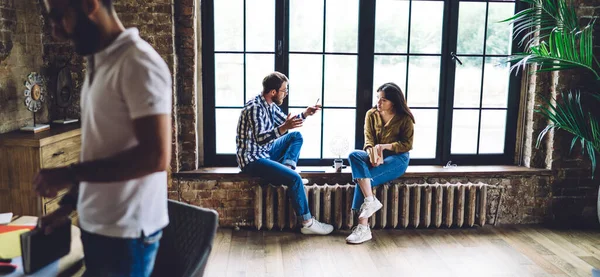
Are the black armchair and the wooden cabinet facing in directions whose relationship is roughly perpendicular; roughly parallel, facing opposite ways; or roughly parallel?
roughly perpendicular

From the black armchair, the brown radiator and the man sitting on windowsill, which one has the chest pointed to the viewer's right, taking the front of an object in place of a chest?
the man sitting on windowsill

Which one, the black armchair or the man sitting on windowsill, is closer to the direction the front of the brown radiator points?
the black armchair

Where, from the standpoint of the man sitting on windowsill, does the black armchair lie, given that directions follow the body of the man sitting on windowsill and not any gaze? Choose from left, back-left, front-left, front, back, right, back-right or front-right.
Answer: right

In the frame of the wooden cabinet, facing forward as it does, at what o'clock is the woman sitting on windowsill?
The woman sitting on windowsill is roughly at 11 o'clock from the wooden cabinet.

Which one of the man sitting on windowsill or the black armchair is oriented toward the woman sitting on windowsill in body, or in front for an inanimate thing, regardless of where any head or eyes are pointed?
the man sitting on windowsill

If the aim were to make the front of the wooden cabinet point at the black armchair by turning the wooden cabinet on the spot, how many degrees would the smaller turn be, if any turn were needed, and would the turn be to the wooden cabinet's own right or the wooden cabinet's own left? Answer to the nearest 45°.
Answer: approximately 45° to the wooden cabinet's own right

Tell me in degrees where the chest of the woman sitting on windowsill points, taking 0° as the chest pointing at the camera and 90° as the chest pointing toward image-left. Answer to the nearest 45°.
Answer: approximately 45°

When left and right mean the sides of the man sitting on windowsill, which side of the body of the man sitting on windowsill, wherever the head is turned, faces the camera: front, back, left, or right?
right

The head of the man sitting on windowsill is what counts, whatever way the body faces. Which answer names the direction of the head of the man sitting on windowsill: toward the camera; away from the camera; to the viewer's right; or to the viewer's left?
to the viewer's right
